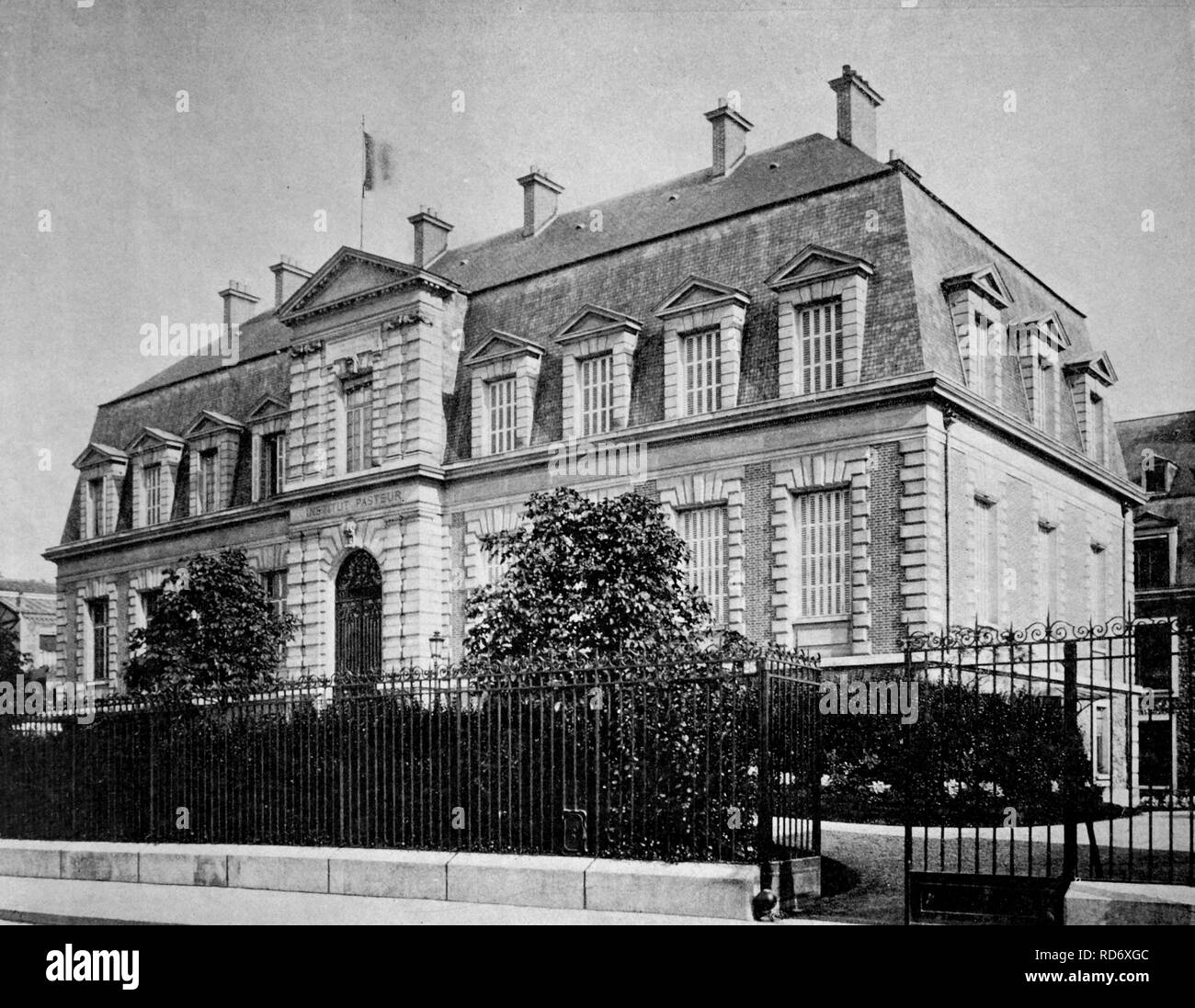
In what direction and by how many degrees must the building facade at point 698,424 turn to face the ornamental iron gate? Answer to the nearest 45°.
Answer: approximately 45° to its left

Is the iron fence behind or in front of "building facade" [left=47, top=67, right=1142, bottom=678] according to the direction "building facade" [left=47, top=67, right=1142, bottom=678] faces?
in front

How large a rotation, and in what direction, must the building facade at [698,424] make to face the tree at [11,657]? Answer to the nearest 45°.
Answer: approximately 45° to its right

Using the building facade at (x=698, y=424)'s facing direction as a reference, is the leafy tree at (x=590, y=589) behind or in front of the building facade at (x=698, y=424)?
in front
